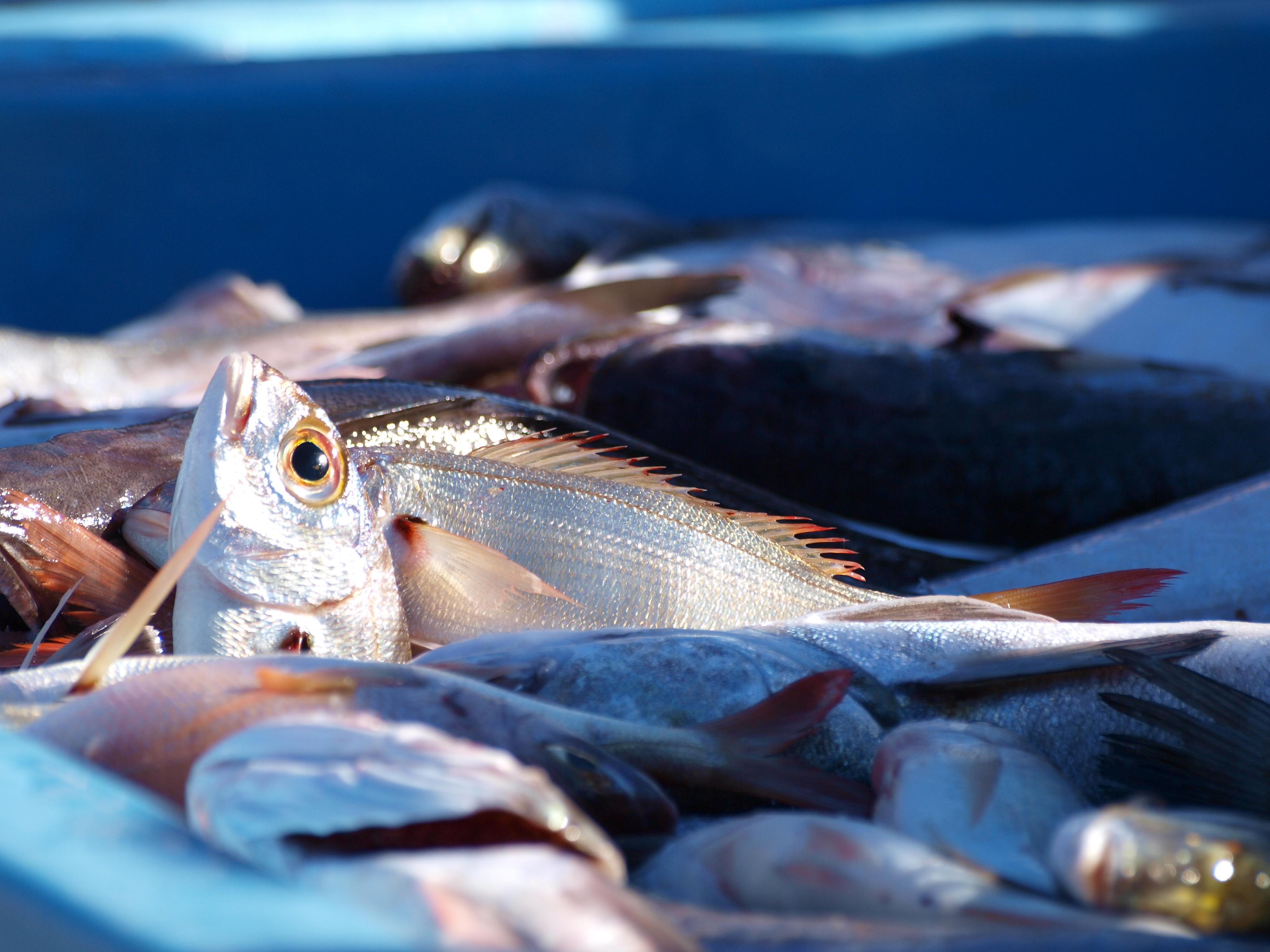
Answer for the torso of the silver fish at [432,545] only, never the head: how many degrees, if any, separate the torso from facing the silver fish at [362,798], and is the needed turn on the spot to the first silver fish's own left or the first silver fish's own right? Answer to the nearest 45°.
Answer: approximately 90° to the first silver fish's own left

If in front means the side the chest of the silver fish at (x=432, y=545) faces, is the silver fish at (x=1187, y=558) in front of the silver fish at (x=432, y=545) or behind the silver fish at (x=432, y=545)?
behind

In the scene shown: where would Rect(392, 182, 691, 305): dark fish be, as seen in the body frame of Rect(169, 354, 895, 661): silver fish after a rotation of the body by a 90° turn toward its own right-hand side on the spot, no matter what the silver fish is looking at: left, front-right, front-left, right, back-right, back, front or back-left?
front

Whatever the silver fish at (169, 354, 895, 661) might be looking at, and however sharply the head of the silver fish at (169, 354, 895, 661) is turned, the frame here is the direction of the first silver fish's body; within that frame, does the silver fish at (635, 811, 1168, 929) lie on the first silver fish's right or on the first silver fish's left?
on the first silver fish's left

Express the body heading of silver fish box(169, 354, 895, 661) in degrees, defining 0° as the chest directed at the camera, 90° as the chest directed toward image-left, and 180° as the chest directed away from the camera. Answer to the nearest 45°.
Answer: approximately 90°

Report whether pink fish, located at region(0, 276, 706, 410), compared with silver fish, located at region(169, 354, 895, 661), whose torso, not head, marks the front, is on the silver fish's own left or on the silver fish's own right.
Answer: on the silver fish's own right
